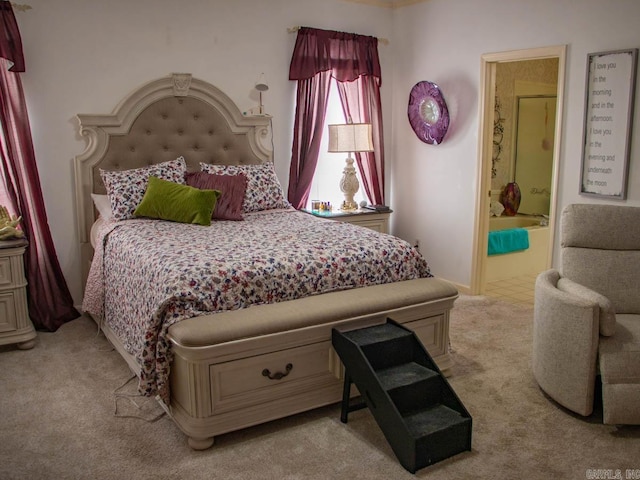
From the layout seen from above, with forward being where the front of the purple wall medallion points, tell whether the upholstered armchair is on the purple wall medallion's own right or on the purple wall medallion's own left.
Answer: on the purple wall medallion's own left

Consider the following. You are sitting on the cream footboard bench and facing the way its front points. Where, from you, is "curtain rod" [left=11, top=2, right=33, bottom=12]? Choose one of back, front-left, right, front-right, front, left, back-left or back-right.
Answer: back

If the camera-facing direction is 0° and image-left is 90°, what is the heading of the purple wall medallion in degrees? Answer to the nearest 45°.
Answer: approximately 45°

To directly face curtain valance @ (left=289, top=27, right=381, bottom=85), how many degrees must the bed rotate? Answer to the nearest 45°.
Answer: approximately 135° to its left

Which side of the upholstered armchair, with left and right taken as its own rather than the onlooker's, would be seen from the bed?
right

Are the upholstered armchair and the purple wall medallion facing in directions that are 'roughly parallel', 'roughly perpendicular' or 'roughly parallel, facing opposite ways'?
roughly perpendicular

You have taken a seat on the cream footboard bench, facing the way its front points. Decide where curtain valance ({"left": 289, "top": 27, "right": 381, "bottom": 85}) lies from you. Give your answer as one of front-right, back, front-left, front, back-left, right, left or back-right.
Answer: back-left

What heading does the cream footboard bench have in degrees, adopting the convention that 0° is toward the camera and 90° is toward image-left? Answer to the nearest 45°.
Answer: approximately 315°

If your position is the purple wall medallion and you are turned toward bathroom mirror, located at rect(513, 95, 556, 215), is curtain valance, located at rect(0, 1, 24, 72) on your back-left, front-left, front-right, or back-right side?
back-left

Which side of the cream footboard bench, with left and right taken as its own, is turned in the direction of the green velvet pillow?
back

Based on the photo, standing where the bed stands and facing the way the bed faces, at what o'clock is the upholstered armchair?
The upholstered armchair is roughly at 11 o'clock from the bed.
